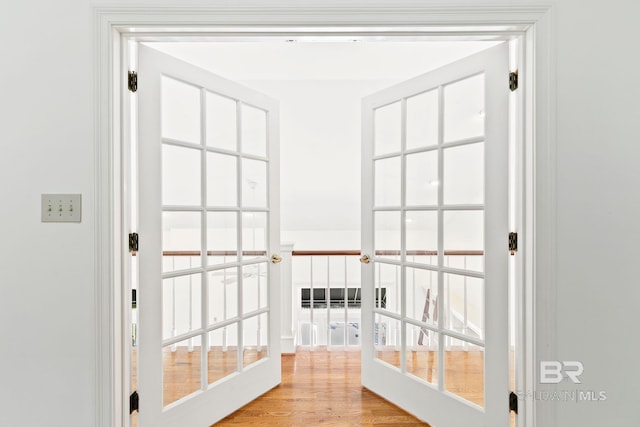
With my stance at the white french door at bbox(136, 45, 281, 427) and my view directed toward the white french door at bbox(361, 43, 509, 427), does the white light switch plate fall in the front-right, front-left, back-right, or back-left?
back-right

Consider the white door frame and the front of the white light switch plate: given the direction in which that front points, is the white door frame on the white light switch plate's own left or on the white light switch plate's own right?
on the white light switch plate's own left

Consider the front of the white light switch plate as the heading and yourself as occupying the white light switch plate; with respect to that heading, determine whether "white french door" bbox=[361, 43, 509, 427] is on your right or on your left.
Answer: on your left

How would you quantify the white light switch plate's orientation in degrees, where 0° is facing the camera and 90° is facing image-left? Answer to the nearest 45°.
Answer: approximately 0°
